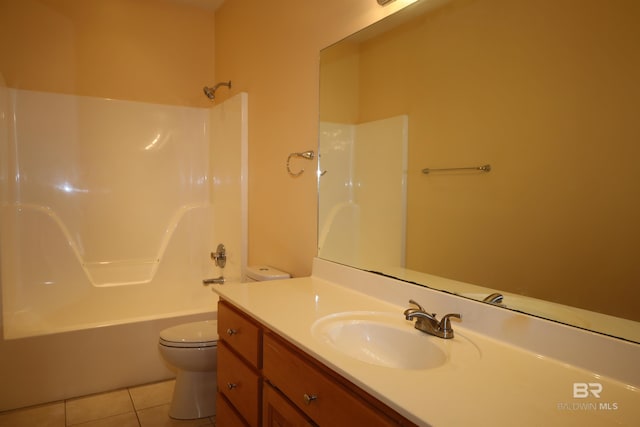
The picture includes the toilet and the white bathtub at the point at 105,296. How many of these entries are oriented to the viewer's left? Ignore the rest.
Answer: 1

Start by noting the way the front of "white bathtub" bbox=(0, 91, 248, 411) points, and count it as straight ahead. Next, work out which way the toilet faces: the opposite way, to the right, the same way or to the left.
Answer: to the right

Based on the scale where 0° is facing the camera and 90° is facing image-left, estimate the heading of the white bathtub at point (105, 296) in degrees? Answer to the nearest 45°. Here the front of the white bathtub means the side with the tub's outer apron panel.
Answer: approximately 0°

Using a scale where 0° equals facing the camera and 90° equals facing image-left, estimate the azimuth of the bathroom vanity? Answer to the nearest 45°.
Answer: approximately 45°

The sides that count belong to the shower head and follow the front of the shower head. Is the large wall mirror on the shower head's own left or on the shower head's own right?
on the shower head's own left

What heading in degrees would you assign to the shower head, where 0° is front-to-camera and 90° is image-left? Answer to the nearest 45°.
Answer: approximately 90°

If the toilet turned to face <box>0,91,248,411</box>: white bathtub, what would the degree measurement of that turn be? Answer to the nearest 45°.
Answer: approximately 45° to its right

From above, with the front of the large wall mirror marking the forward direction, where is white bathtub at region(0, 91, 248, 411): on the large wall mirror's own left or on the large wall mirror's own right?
on the large wall mirror's own right
